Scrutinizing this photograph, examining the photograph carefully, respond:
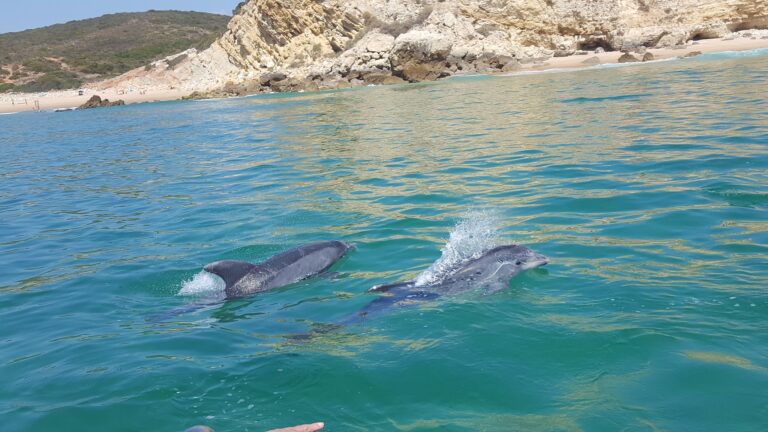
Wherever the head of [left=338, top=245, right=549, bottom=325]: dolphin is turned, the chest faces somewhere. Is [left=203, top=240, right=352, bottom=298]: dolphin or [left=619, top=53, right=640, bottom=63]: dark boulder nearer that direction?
the dark boulder

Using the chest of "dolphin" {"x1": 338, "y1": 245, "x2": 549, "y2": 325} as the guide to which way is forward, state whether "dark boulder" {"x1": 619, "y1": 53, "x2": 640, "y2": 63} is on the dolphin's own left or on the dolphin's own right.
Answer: on the dolphin's own left

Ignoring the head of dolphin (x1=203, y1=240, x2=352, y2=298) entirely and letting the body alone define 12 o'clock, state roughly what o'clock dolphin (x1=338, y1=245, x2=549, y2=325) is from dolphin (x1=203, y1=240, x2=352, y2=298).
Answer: dolphin (x1=338, y1=245, x2=549, y2=325) is roughly at 1 o'clock from dolphin (x1=203, y1=240, x2=352, y2=298).

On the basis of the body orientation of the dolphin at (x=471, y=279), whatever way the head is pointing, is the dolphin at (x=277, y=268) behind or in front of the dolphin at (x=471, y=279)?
behind

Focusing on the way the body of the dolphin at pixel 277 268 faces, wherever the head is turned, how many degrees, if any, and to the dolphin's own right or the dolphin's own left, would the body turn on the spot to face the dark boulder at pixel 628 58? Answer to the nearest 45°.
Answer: approximately 45° to the dolphin's own left

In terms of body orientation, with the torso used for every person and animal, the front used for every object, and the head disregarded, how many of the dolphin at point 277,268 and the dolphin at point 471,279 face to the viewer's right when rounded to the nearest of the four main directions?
2

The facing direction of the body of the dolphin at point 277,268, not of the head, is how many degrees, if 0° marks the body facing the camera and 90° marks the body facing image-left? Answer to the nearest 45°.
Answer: approximately 270°

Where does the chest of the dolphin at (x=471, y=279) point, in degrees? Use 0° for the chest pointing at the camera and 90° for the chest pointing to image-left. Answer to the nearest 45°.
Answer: approximately 270°
